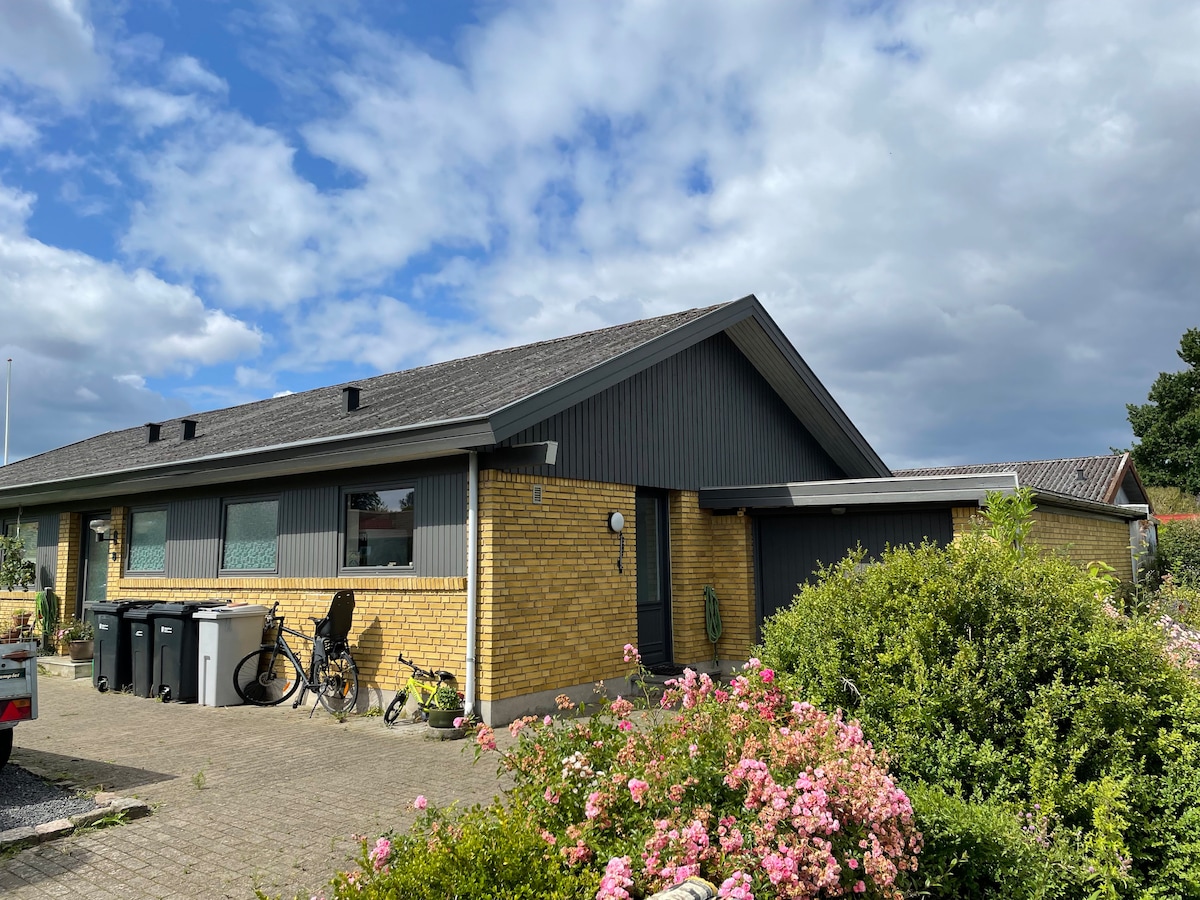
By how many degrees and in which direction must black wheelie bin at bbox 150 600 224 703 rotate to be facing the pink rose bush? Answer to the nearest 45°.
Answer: approximately 45° to its left

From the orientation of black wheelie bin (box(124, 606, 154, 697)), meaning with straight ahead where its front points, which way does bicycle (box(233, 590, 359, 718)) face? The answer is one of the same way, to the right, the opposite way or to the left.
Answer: to the right

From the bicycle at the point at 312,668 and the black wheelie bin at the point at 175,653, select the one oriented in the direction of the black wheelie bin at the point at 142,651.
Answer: the bicycle

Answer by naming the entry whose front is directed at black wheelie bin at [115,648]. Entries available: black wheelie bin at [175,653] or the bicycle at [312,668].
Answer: the bicycle

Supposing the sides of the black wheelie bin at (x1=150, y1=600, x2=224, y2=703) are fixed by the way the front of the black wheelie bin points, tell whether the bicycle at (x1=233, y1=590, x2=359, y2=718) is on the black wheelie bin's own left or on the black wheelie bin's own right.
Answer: on the black wheelie bin's own left

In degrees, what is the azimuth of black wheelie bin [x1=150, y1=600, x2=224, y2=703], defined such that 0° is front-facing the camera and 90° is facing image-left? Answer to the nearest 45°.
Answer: approximately 45°

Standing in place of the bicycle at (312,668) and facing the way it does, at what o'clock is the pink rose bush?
The pink rose bush is roughly at 7 o'clock from the bicycle.

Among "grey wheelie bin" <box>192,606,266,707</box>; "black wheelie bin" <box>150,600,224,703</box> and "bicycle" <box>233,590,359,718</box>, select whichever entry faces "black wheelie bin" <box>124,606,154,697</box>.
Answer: the bicycle

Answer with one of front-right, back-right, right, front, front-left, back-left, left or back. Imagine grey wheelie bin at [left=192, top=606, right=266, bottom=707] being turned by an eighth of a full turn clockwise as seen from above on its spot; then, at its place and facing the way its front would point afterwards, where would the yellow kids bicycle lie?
back-left

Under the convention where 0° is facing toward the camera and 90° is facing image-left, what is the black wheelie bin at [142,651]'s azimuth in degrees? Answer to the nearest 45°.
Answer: approximately 45°

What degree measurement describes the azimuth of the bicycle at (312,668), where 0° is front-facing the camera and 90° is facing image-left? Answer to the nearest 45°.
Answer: approximately 135°

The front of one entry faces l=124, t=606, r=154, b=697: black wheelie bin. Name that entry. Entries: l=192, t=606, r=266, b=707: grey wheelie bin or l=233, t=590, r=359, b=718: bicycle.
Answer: the bicycle

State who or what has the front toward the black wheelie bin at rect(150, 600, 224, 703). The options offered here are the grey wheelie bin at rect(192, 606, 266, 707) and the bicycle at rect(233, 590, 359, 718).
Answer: the bicycle
